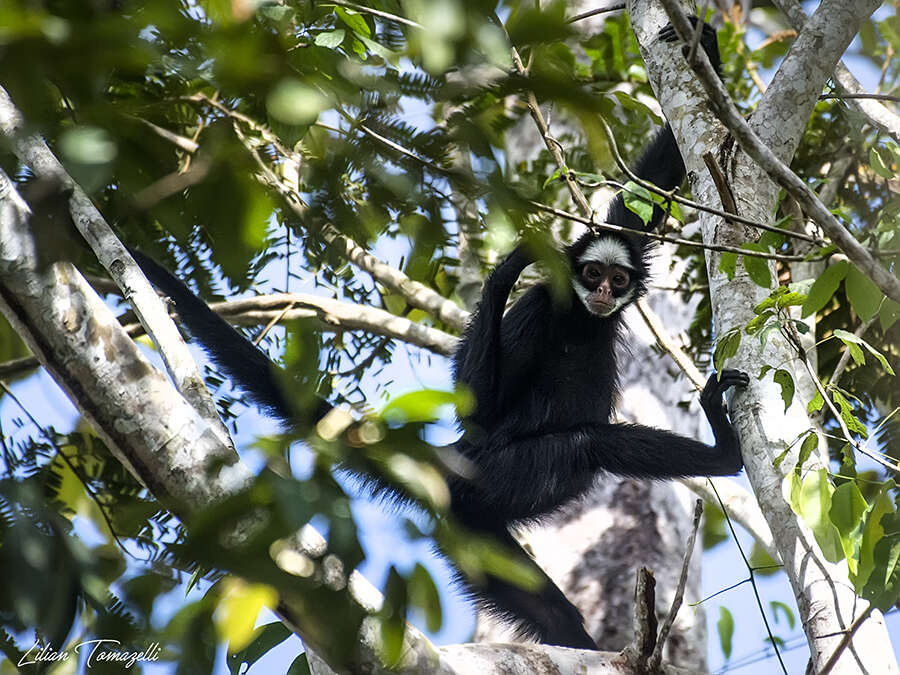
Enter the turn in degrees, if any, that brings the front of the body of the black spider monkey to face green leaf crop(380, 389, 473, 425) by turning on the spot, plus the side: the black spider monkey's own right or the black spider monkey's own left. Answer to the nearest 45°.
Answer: approximately 45° to the black spider monkey's own right

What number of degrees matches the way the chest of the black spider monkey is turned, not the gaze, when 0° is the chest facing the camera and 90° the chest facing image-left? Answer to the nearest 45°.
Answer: approximately 315°

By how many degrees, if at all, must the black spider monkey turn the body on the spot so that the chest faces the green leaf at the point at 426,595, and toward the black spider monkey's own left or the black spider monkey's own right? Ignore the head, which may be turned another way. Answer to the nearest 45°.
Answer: approximately 45° to the black spider monkey's own right

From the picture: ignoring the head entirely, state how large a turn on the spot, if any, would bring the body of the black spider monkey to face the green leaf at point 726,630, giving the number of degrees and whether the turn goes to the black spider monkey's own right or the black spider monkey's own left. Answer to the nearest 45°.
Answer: approximately 90° to the black spider monkey's own left

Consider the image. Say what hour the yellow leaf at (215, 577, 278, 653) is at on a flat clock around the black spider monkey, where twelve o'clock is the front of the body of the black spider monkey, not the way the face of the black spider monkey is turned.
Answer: The yellow leaf is roughly at 2 o'clock from the black spider monkey.
